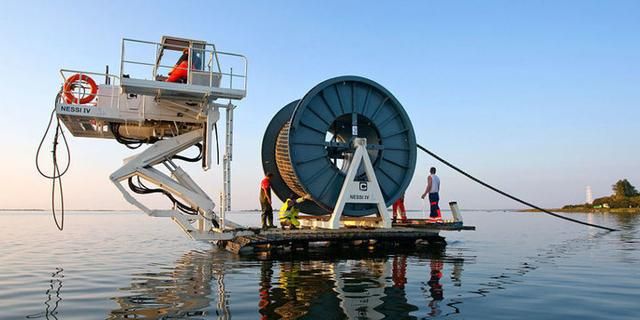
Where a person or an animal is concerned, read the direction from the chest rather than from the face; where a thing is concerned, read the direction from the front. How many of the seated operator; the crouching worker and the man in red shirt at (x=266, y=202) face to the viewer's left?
1

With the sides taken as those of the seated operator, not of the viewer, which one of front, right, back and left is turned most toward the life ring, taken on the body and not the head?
front

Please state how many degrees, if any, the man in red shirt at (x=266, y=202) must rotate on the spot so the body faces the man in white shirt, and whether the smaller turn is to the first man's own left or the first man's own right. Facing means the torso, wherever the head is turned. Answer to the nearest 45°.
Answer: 0° — they already face them

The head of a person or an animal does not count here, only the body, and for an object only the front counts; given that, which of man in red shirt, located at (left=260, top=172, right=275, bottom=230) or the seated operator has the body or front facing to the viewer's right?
the man in red shirt

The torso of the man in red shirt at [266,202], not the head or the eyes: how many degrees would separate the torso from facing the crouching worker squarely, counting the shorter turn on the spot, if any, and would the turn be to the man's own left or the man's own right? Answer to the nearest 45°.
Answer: approximately 45° to the man's own left

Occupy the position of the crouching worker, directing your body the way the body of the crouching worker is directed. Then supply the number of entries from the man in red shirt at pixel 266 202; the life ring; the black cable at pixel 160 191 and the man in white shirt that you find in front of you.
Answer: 1

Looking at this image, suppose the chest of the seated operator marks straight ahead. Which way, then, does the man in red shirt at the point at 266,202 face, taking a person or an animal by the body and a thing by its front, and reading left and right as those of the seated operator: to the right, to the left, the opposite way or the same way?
the opposite way

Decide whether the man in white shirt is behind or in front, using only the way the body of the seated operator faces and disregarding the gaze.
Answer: behind

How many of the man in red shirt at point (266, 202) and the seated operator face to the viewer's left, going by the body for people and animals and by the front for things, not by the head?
1

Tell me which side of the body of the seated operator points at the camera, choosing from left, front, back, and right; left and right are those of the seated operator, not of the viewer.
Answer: left

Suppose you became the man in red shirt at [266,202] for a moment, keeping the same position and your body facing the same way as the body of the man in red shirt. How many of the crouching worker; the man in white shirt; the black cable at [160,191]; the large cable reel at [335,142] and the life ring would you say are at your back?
2

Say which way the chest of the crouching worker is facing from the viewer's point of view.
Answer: to the viewer's right

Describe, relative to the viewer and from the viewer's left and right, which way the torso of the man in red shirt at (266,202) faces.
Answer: facing to the right of the viewer
